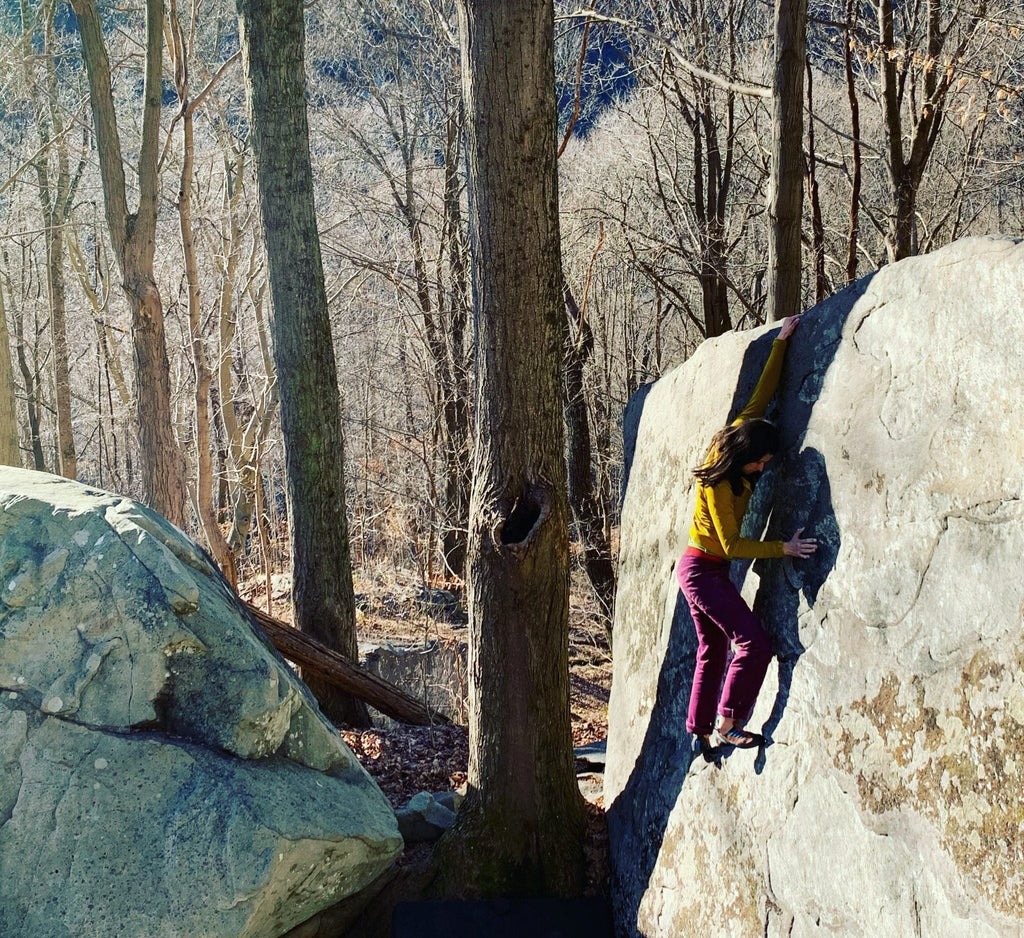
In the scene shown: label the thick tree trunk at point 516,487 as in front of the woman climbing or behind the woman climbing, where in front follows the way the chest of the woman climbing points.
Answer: behind

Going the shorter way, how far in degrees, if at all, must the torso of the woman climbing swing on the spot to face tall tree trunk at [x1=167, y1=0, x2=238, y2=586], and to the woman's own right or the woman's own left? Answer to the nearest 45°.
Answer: approximately 135° to the woman's own left

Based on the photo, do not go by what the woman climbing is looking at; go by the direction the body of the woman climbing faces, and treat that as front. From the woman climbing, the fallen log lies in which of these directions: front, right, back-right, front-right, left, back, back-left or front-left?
back-left

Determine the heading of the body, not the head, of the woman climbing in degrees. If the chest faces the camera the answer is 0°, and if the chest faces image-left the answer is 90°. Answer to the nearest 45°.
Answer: approximately 270°

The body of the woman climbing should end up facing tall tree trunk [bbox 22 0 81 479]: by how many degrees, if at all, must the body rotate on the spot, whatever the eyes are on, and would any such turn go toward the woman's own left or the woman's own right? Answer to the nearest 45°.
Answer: approximately 135° to the woman's own left

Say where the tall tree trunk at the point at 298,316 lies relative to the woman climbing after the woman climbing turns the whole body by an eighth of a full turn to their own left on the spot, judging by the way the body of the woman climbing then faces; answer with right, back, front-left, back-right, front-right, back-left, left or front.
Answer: left

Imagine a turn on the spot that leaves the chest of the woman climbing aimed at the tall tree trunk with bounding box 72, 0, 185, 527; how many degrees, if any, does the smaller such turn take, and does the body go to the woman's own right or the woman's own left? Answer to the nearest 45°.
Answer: approximately 135° to the woman's own left

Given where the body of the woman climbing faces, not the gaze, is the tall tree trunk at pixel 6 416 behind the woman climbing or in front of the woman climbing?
behind

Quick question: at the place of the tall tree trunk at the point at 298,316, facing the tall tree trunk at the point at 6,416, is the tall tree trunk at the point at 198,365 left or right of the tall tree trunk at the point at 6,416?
right
